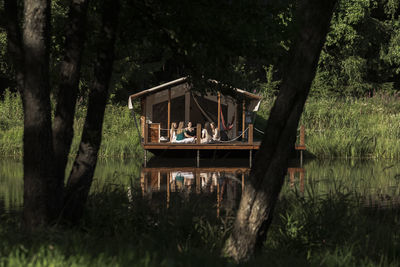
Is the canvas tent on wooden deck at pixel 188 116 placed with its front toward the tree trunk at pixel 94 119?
yes

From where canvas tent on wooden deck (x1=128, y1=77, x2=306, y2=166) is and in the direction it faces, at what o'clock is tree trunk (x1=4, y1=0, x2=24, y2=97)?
The tree trunk is roughly at 12 o'clock from the canvas tent on wooden deck.

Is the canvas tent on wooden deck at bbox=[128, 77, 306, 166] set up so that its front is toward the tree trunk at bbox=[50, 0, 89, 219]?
yes

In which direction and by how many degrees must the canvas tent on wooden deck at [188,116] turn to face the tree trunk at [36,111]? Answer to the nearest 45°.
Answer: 0° — it already faces it

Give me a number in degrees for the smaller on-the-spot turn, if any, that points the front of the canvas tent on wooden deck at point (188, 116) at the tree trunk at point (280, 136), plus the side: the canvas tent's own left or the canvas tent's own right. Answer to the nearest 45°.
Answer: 0° — it already faces it

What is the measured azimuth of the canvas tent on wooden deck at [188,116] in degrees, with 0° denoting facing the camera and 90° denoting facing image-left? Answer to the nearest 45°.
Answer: approximately 0°
